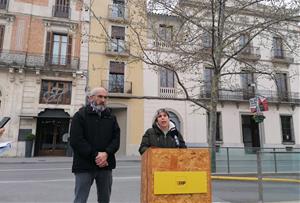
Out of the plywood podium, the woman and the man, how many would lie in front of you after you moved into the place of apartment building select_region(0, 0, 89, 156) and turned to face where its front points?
3

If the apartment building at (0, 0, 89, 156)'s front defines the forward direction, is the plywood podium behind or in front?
in front

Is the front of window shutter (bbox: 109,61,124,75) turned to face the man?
yes

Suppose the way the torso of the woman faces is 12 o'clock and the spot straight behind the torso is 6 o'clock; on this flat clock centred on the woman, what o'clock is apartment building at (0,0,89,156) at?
The apartment building is roughly at 5 o'clock from the woman.

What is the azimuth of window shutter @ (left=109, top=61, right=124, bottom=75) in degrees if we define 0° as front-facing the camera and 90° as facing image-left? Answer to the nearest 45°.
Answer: approximately 0°

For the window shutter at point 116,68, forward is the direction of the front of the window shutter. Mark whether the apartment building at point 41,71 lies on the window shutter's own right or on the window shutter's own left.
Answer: on the window shutter's own right

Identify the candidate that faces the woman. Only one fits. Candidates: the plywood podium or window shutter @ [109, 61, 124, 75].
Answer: the window shutter

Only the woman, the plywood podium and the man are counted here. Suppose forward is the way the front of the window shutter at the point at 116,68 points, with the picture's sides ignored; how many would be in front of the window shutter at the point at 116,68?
3

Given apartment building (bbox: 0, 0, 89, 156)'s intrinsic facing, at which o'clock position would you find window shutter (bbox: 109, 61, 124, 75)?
The window shutter is roughly at 9 o'clock from the apartment building.

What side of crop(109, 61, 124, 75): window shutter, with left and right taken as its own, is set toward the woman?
front

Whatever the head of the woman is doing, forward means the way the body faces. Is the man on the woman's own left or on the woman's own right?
on the woman's own right
